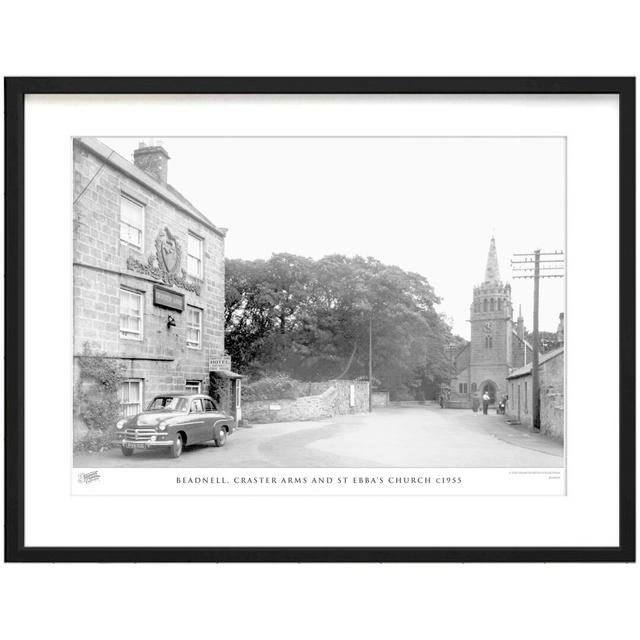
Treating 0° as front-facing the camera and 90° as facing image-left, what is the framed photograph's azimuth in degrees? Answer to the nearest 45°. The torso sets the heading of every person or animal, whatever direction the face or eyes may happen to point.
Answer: approximately 0°
